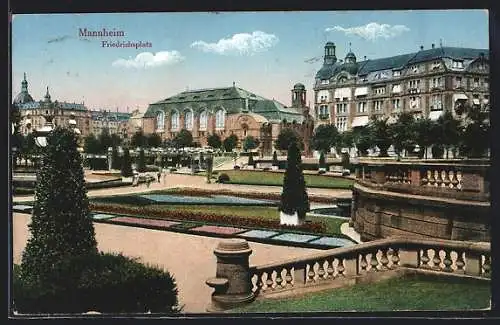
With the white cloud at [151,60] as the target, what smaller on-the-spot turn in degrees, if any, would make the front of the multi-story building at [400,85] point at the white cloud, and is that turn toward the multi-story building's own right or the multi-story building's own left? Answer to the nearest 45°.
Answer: approximately 45° to the multi-story building's own right

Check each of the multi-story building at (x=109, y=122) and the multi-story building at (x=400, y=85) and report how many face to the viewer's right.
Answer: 0

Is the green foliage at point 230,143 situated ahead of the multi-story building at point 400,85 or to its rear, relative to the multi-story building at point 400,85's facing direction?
ahead

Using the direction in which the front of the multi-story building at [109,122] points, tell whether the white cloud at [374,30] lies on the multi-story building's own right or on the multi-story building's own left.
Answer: on the multi-story building's own left

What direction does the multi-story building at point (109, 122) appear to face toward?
toward the camera

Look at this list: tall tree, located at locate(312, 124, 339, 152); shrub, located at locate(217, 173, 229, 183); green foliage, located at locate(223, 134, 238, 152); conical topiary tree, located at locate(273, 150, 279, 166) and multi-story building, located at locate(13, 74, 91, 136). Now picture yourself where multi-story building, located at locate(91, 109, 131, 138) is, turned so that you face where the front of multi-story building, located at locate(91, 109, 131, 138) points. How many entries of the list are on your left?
4

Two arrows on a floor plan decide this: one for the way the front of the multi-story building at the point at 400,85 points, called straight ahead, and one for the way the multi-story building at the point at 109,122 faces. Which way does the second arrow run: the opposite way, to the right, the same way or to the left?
to the left

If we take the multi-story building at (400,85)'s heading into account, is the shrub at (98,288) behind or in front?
in front

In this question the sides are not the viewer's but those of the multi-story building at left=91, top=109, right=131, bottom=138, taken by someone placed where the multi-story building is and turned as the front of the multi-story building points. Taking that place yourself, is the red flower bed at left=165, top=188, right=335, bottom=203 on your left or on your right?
on your left

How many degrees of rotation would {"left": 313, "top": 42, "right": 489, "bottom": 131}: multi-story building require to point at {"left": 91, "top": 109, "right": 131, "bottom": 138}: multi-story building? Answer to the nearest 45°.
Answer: approximately 45° to its right
